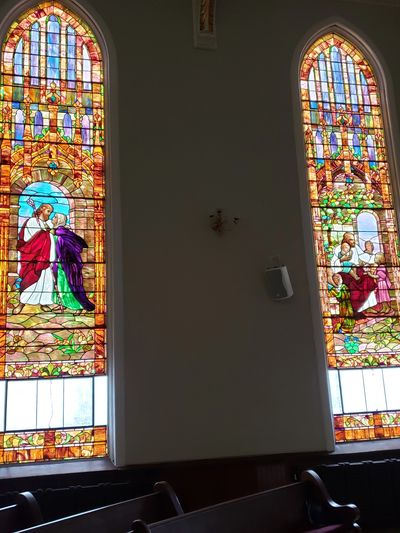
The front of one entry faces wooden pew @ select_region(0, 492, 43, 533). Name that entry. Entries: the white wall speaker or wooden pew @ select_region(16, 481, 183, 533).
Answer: the white wall speaker

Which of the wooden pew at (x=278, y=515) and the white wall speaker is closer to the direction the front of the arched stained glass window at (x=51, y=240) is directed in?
the wooden pew

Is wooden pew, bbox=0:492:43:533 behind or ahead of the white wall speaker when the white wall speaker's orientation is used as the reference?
ahead

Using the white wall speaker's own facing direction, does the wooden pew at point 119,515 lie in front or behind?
in front

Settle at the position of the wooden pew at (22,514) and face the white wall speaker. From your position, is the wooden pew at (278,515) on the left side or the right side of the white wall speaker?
right

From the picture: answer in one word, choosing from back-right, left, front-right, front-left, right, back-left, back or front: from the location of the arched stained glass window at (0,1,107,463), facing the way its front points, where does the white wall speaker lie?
left
